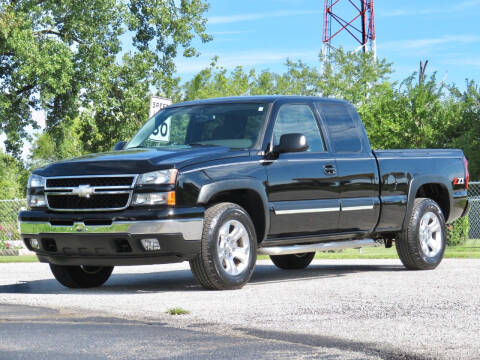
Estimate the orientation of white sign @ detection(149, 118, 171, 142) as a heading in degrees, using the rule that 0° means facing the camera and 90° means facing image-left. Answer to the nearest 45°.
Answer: approximately 0°

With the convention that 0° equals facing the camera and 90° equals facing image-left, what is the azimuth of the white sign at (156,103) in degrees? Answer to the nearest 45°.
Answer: approximately 0°

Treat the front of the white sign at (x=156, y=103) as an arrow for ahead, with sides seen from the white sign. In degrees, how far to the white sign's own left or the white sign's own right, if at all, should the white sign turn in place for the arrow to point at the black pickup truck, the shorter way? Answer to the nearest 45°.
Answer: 0° — it already faces it

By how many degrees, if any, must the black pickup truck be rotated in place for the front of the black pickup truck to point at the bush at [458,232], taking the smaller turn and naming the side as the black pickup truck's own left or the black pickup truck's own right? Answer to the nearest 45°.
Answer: approximately 180°

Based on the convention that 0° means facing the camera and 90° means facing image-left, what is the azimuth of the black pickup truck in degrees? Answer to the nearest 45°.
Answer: approximately 45°

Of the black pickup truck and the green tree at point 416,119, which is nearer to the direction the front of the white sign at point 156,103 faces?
the black pickup truck

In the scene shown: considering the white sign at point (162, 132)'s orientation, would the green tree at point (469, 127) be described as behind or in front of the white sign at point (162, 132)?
behind

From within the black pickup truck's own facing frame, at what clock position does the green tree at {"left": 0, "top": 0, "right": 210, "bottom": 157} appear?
The green tree is roughly at 4 o'clock from the black pickup truck.

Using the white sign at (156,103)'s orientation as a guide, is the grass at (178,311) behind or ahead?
ahead

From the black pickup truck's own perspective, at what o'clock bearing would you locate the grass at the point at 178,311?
The grass is roughly at 11 o'clock from the black pickup truck.

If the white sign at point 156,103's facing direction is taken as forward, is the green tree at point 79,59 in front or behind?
behind

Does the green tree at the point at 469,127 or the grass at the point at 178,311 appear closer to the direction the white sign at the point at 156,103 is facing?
the grass
